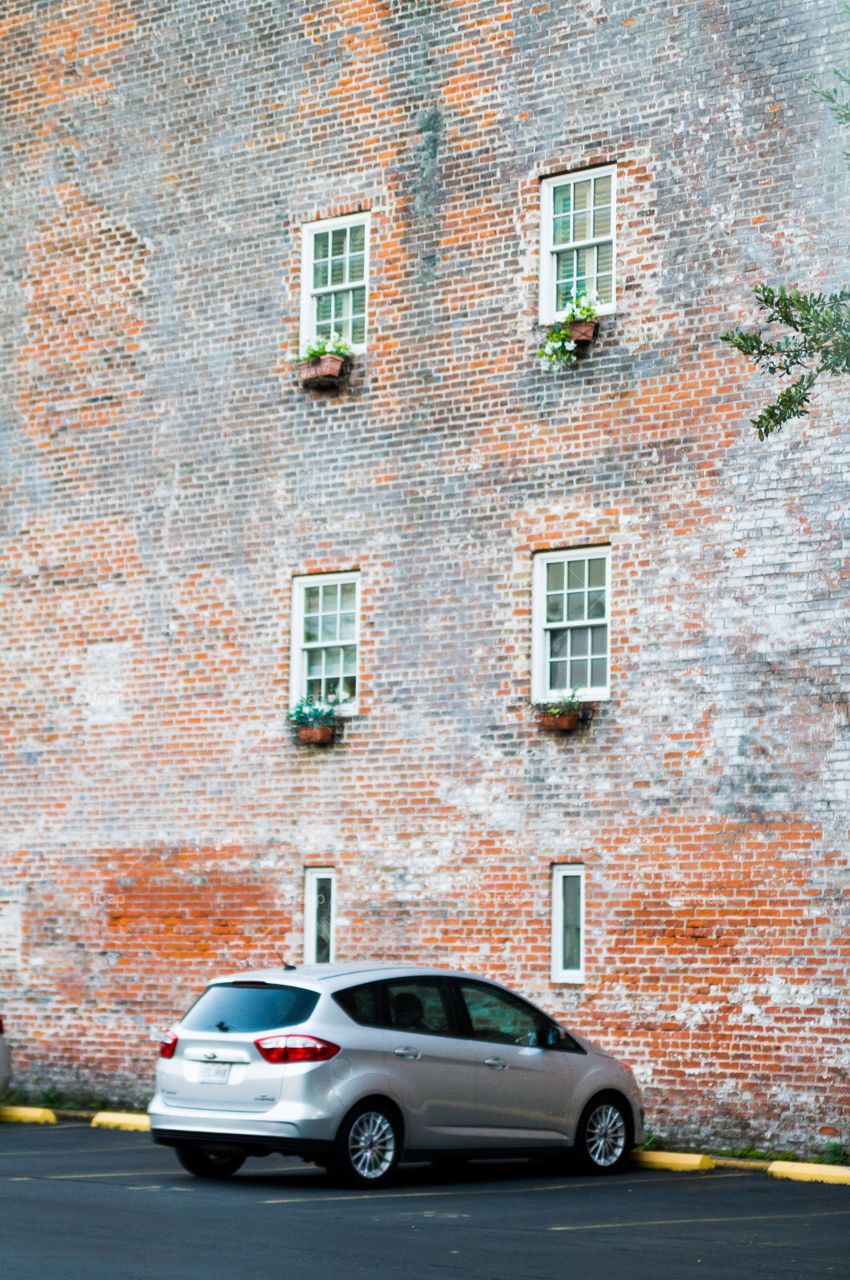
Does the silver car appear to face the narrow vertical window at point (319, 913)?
no

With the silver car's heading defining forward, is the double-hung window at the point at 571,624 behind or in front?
in front

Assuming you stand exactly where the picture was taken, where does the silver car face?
facing away from the viewer and to the right of the viewer

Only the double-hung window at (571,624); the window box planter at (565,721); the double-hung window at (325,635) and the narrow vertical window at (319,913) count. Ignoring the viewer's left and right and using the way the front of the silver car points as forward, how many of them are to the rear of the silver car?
0

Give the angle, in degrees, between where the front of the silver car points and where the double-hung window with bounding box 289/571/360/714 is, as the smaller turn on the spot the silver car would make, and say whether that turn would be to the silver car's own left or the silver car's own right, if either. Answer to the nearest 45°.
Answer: approximately 45° to the silver car's own left

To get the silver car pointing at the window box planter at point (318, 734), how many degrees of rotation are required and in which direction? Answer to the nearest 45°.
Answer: approximately 45° to its left

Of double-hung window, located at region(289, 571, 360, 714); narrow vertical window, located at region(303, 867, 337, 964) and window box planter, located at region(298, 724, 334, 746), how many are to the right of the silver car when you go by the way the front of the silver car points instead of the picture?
0

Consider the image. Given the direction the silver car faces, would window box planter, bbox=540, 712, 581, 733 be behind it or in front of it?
in front
